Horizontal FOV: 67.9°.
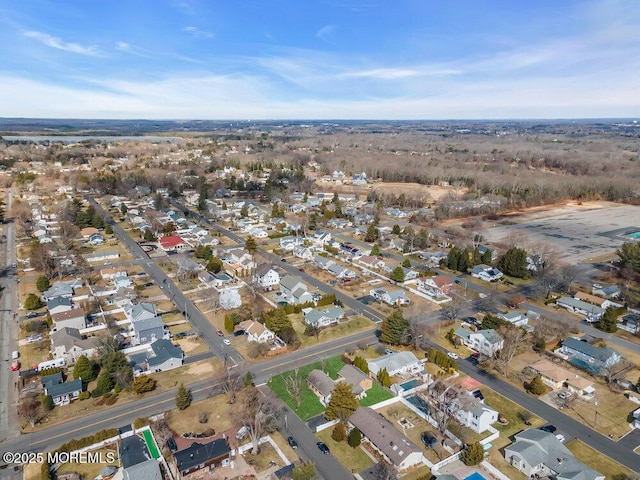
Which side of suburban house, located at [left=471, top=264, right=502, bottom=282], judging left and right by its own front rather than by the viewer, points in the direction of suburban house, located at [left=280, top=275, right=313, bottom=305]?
front

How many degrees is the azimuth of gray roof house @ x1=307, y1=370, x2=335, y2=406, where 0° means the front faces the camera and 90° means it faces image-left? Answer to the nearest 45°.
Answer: approximately 45°

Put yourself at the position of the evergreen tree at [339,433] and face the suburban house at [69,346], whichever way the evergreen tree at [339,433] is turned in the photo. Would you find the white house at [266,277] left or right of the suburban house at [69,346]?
right

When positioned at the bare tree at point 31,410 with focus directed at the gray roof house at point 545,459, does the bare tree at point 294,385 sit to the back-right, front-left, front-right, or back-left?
front-left

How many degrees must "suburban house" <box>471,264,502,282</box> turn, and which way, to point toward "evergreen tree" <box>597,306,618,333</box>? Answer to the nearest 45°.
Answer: approximately 90° to its left

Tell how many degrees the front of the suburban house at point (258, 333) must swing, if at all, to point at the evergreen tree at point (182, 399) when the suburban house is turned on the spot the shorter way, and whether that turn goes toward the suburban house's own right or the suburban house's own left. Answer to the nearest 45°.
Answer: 0° — it already faces it

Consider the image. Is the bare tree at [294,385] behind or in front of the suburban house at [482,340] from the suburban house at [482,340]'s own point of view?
in front

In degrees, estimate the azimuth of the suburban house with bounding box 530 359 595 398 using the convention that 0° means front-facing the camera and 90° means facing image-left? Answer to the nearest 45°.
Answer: approximately 45°

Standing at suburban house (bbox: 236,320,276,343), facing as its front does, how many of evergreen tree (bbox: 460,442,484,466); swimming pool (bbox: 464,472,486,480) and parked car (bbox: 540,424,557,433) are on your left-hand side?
3

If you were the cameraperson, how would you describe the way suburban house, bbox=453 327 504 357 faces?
facing the viewer and to the left of the viewer
